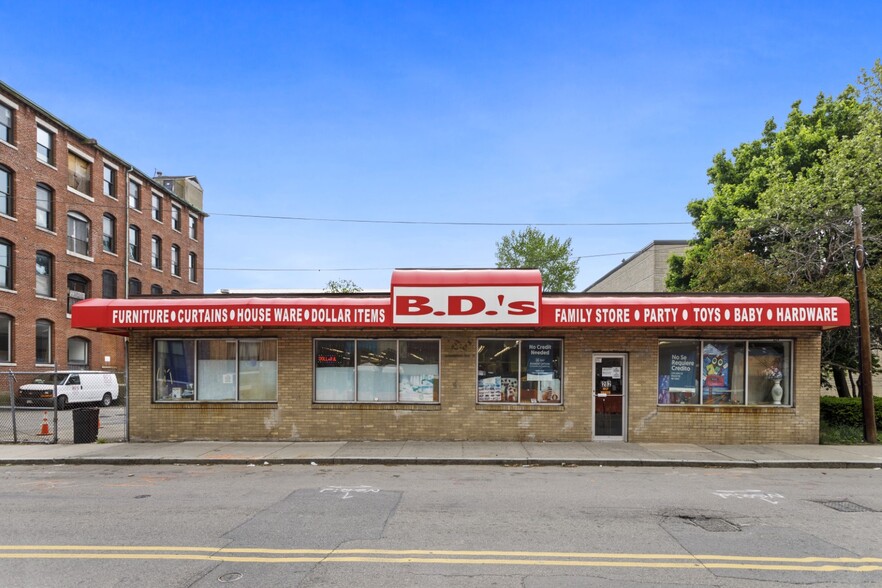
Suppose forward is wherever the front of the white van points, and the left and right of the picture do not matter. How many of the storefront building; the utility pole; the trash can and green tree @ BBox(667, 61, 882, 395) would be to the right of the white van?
0

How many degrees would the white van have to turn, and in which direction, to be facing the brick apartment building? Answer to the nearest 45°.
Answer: approximately 135° to its right

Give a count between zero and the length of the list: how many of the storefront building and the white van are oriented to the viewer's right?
0

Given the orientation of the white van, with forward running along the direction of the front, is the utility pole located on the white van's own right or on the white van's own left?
on the white van's own left

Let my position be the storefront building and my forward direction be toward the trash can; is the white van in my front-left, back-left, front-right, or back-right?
front-right

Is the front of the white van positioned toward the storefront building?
no

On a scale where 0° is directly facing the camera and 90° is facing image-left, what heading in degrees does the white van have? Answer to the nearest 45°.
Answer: approximately 45°

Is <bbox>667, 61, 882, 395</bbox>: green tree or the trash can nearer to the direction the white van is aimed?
the trash can

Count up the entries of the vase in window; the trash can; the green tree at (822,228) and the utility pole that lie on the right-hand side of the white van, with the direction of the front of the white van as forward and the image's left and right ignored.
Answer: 0

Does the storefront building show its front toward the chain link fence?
no

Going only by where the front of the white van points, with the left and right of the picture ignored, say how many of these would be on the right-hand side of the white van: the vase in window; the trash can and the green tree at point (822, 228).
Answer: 0

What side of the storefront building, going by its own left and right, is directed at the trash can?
right

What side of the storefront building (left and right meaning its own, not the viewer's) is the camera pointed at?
front

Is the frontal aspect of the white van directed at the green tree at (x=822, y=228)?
no
